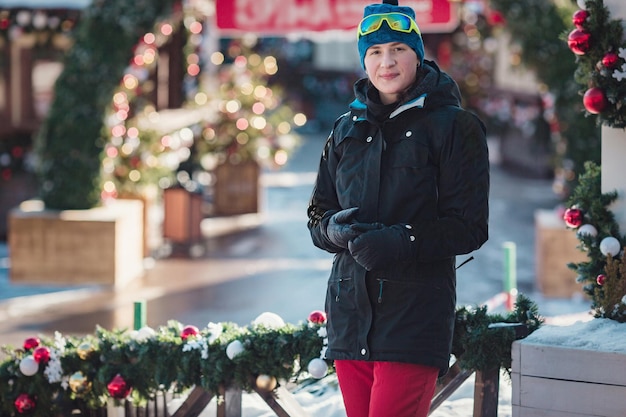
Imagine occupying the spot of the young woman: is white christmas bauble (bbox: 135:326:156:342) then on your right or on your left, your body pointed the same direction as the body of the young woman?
on your right

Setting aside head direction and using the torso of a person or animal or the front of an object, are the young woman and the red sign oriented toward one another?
no

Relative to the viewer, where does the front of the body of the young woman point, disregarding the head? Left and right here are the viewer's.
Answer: facing the viewer and to the left of the viewer

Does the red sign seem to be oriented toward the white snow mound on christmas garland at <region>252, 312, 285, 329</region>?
yes

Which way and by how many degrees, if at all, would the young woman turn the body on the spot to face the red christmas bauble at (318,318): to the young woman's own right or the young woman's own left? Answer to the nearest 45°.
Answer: approximately 135° to the young woman's own right

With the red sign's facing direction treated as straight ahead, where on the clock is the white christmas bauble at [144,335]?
The white christmas bauble is roughly at 12 o'clock from the red sign.

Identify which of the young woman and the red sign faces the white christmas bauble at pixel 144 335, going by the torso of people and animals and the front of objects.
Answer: the red sign

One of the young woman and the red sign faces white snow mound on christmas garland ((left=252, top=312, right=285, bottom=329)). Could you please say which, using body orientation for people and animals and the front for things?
the red sign

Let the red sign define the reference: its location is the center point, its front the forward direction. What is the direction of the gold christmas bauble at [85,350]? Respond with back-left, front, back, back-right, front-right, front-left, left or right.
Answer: front

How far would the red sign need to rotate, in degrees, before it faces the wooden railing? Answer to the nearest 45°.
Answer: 0° — it already faces it

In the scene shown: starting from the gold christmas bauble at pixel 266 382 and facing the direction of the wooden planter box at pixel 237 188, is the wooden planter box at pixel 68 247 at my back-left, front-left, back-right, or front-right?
front-left

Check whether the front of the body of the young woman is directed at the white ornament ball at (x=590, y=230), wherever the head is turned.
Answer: no

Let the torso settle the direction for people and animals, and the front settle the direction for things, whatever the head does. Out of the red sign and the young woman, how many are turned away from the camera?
0

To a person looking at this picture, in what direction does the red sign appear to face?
facing the viewer

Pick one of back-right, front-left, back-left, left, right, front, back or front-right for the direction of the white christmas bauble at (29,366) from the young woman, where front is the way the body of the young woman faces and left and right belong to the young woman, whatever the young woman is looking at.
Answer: right

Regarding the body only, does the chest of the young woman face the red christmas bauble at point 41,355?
no

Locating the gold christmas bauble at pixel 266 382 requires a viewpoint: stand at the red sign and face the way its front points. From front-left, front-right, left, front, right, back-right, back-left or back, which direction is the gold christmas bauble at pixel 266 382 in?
front
